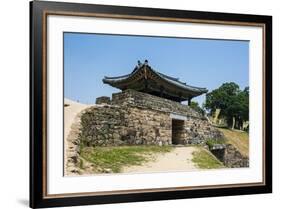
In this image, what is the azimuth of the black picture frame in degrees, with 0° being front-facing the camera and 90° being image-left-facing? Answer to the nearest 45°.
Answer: approximately 315°
